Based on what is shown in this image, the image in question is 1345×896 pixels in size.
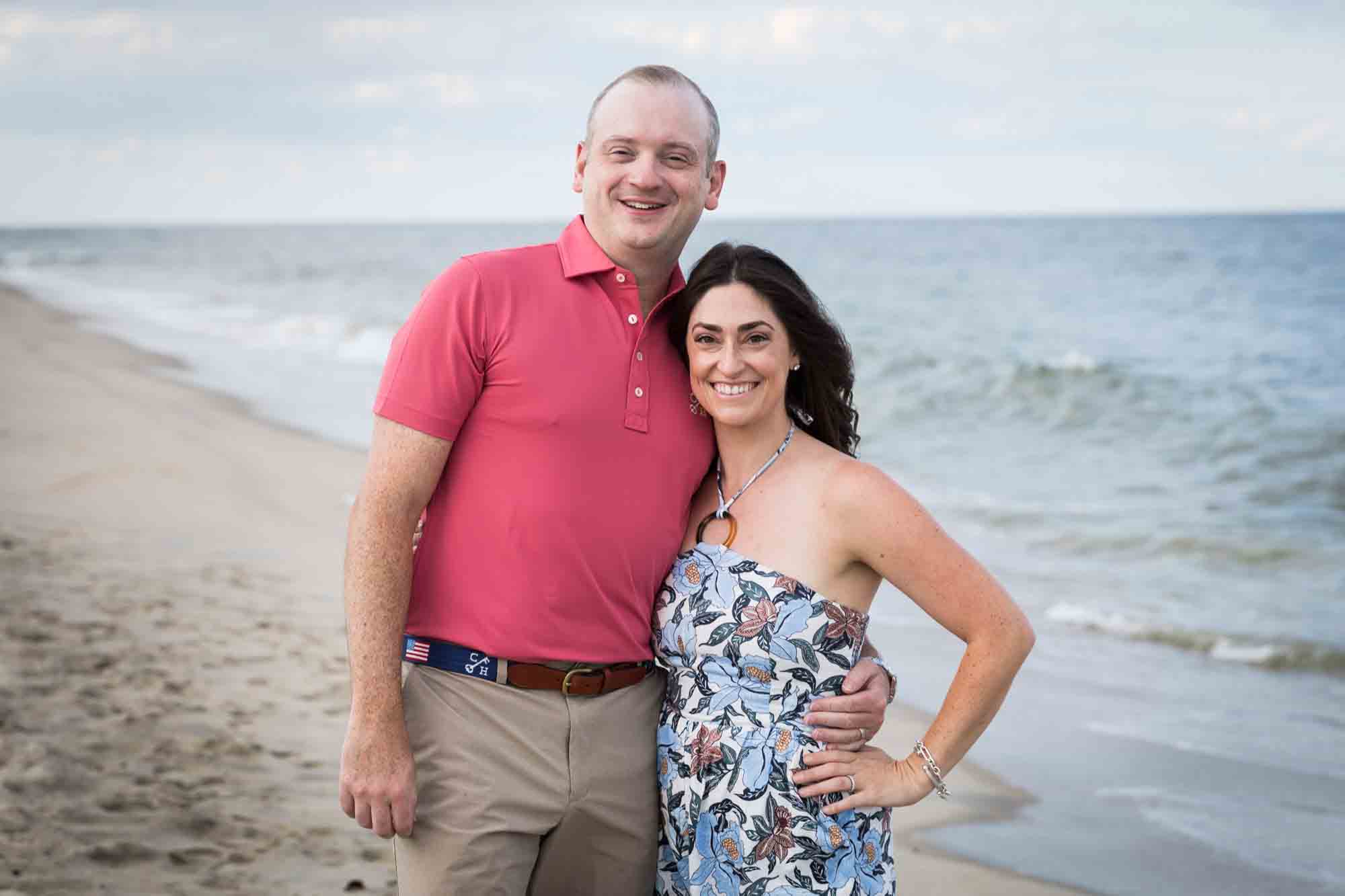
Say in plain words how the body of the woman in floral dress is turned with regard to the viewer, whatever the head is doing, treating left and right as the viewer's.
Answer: facing the viewer and to the left of the viewer

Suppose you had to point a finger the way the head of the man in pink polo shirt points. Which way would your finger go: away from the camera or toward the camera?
toward the camera

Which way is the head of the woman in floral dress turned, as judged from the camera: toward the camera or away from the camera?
toward the camera
